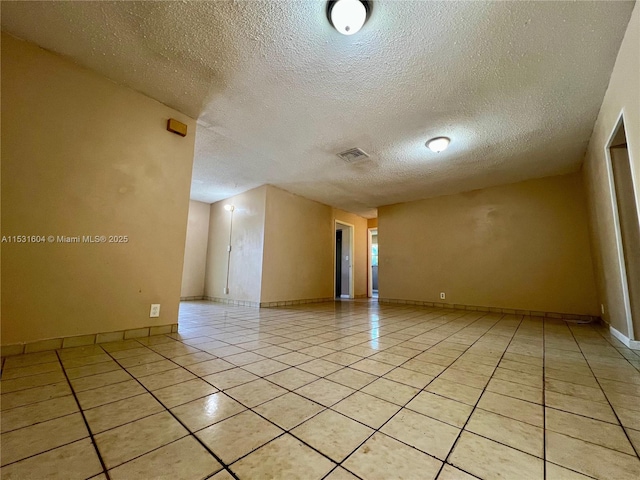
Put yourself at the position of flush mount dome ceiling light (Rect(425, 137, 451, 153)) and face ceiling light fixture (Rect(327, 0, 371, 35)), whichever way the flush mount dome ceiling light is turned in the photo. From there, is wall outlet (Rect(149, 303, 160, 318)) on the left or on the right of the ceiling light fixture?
right

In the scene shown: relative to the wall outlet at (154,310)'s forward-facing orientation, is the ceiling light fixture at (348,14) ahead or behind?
ahead
